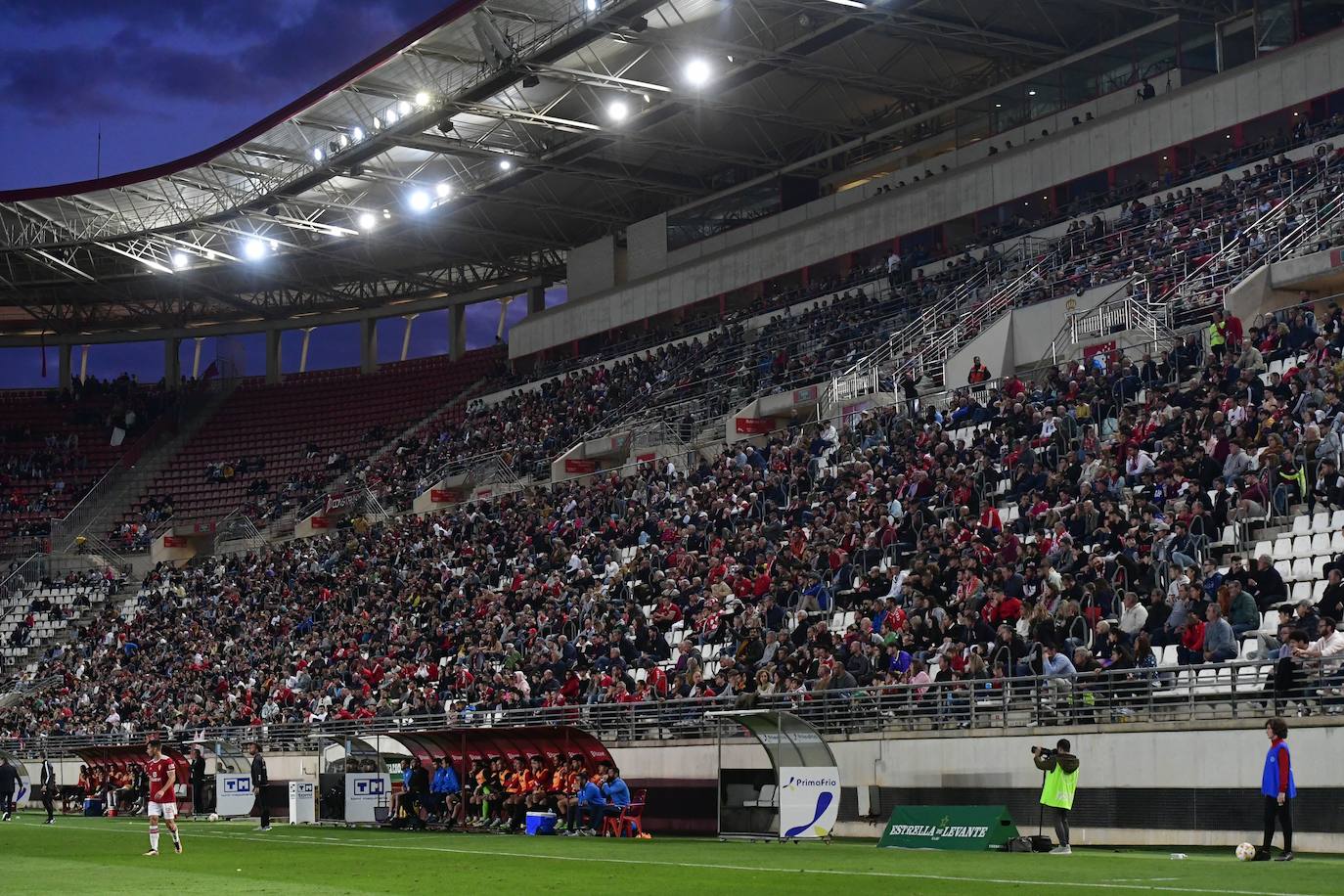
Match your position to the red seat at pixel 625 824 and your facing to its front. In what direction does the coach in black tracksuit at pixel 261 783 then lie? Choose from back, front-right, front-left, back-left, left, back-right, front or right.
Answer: front-right

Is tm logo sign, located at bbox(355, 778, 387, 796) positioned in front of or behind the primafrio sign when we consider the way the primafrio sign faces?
behind

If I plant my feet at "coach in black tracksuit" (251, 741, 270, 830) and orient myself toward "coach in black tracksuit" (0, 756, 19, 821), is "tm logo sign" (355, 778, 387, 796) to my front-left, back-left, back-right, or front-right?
back-right

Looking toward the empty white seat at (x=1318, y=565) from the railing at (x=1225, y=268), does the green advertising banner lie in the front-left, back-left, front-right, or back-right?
front-right

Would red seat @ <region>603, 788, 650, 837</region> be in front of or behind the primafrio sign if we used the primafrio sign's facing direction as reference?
behind

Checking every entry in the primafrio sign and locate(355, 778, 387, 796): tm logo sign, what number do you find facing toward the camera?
2

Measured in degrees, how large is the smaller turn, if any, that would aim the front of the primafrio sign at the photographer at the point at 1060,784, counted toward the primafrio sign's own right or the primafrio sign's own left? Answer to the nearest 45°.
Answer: approximately 45° to the primafrio sign's own left

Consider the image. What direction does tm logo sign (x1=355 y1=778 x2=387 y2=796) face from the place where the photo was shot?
facing the viewer

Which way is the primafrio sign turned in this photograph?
toward the camera
